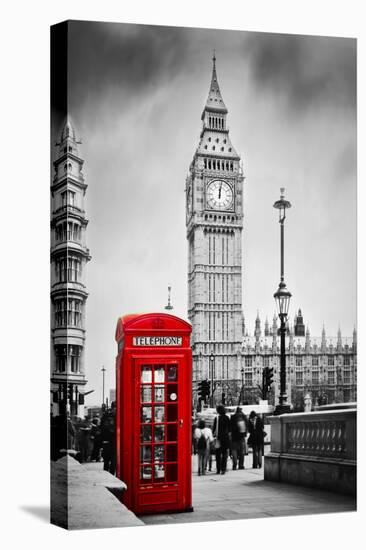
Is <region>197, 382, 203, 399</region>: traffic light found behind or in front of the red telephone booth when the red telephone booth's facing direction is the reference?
behind
